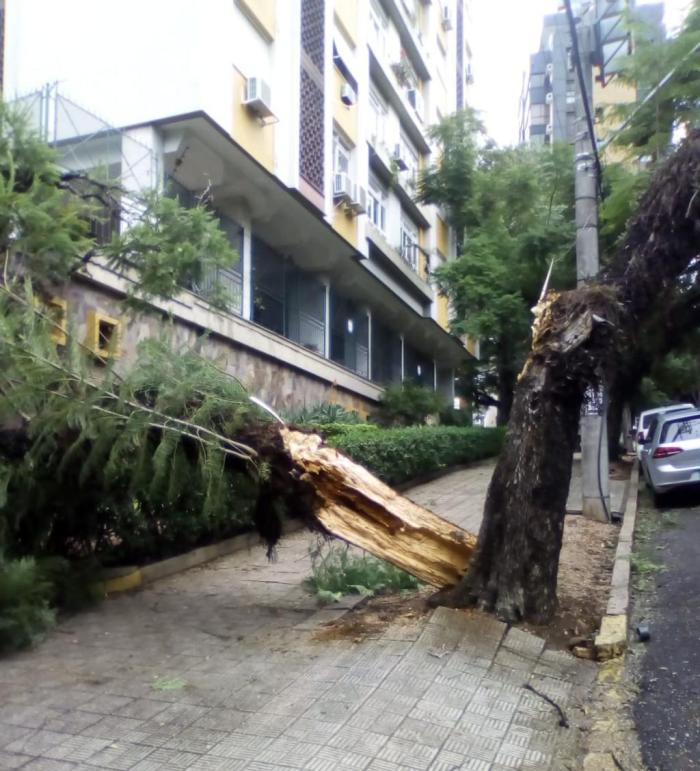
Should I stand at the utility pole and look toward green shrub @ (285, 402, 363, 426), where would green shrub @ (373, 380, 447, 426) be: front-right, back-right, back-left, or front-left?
front-right

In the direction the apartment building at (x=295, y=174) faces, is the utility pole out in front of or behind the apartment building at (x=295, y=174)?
in front

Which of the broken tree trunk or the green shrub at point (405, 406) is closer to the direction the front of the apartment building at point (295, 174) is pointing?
the broken tree trunk

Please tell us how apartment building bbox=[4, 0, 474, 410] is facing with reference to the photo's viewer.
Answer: facing the viewer and to the right of the viewer

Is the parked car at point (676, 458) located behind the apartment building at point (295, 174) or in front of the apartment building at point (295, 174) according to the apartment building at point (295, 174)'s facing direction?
in front
